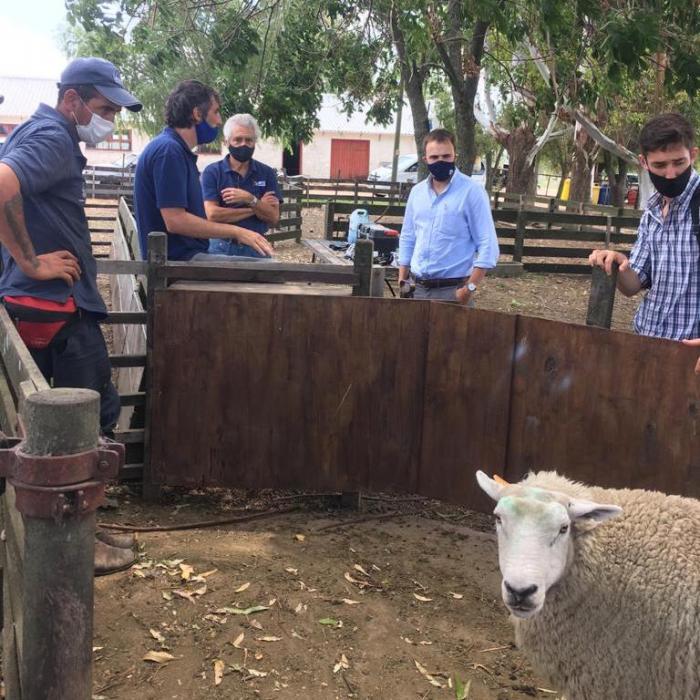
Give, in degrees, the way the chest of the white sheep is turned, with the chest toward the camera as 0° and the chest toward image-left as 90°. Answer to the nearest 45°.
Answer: approximately 45°

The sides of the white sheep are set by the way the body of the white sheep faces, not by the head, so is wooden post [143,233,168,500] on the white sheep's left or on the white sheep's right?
on the white sheep's right

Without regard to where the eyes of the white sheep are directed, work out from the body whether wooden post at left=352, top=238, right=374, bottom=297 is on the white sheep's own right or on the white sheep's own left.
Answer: on the white sheep's own right

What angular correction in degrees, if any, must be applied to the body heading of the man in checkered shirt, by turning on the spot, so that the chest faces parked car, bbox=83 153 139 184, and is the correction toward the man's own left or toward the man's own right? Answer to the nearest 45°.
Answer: approximately 90° to the man's own right

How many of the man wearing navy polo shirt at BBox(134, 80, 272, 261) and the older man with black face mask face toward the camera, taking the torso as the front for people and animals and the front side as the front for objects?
1

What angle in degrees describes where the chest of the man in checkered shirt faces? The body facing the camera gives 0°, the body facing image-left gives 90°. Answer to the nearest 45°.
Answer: approximately 45°

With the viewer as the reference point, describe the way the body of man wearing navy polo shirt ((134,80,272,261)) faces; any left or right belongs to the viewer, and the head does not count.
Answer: facing to the right of the viewer

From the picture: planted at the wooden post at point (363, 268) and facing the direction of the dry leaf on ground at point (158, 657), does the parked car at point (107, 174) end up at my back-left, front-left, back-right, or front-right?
back-right
